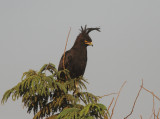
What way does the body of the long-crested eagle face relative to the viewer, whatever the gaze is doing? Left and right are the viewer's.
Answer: facing the viewer and to the right of the viewer
